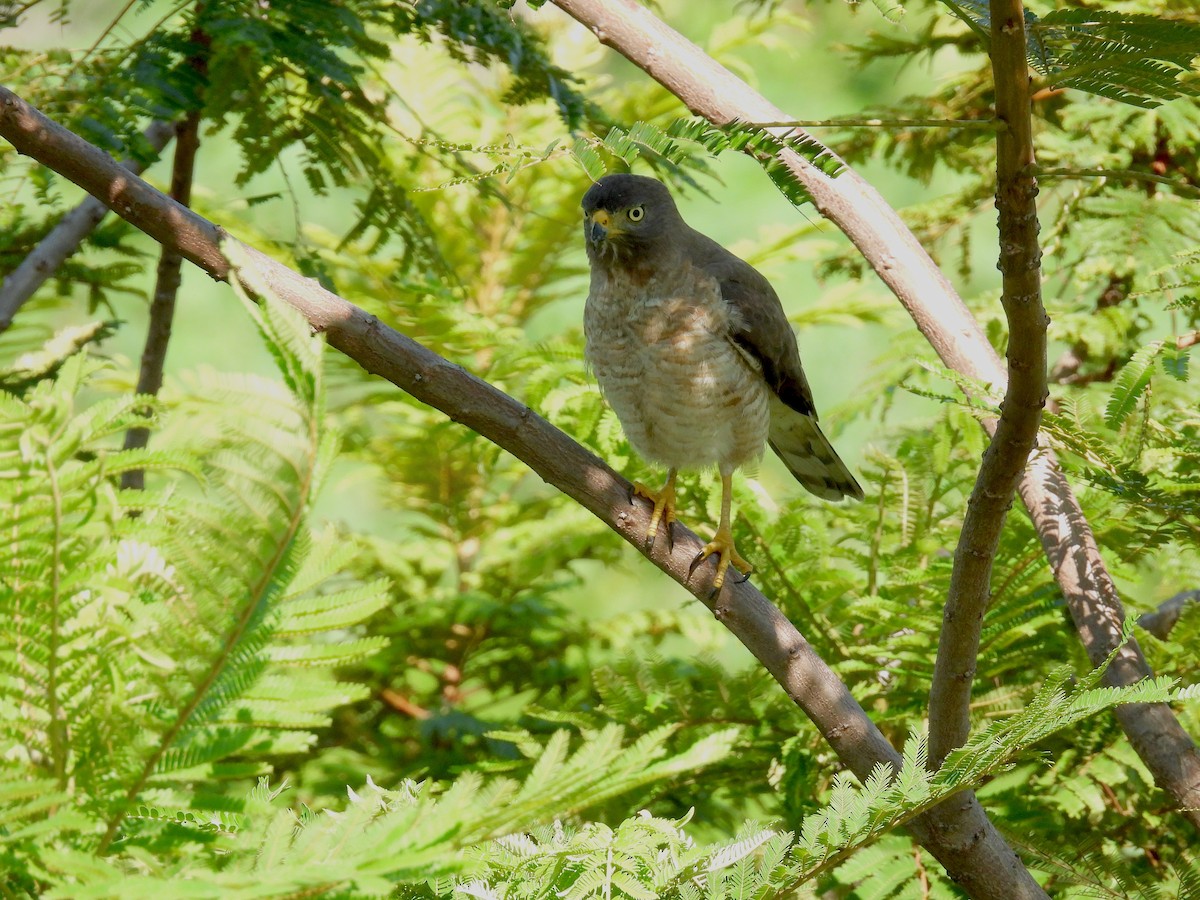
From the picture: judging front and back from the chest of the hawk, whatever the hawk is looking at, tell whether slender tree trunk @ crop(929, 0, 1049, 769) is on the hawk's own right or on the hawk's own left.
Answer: on the hawk's own left

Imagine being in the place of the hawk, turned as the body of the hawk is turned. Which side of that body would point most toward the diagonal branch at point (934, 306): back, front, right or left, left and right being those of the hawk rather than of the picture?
left

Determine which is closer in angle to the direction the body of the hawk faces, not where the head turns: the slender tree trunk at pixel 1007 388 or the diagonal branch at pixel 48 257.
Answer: the diagonal branch

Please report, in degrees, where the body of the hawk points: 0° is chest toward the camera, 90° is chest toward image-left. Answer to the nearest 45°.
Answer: approximately 45°
